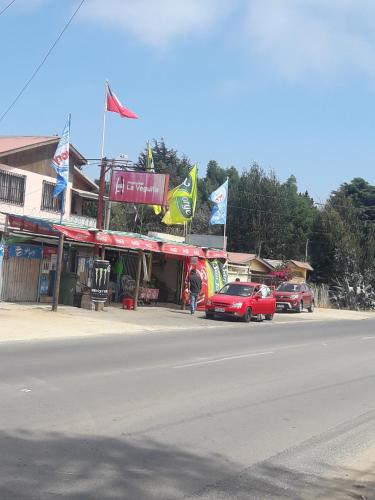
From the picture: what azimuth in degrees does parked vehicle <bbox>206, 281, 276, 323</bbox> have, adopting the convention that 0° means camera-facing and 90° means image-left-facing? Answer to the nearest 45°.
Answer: approximately 45°

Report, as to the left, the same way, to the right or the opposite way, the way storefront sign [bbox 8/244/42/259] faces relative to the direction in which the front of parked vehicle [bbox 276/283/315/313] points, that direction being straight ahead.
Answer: to the left

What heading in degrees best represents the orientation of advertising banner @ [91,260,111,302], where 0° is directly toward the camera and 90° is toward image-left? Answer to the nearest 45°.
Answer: approximately 0°

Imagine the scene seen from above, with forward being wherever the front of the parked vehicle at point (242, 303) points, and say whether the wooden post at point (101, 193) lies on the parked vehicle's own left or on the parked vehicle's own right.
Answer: on the parked vehicle's own right

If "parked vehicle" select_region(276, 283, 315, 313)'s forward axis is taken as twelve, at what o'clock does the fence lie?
The fence is roughly at 5 o'clock from the parked vehicle.

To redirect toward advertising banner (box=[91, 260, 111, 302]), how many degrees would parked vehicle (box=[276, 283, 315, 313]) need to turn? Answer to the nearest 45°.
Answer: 0° — it already faces it

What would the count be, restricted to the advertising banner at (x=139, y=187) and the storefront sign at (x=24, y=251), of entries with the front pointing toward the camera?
2

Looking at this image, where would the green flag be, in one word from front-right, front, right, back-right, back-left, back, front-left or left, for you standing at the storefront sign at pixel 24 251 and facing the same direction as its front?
back-left

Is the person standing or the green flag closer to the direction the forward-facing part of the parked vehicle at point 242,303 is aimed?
the person standing
